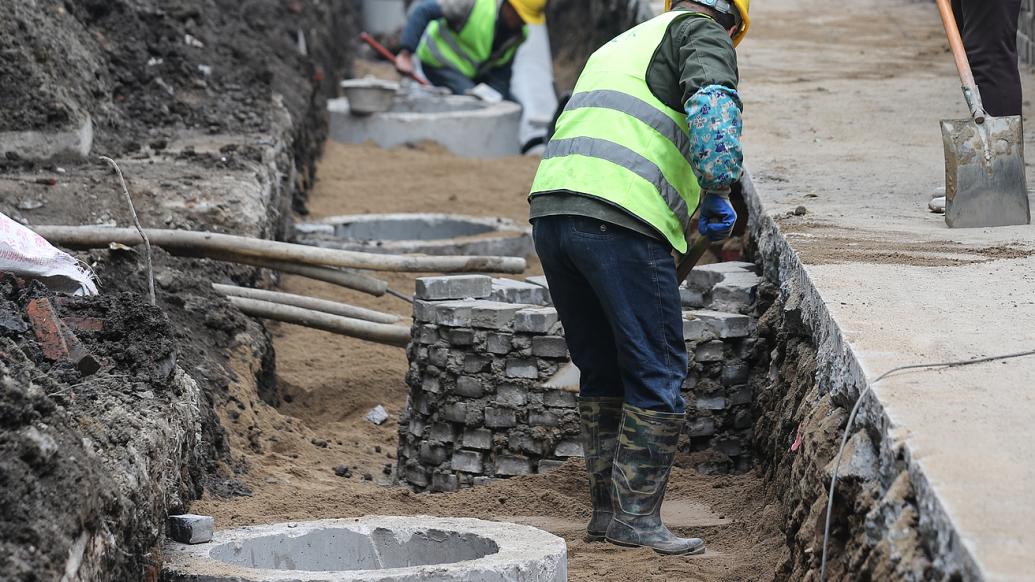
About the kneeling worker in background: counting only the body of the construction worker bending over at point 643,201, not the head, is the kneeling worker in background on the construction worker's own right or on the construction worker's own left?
on the construction worker's own left

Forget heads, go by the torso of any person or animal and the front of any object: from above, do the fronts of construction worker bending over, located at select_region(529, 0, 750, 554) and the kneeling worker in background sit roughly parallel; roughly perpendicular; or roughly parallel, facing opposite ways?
roughly perpendicular

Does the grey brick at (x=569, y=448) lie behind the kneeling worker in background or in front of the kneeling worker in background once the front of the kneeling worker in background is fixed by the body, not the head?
in front

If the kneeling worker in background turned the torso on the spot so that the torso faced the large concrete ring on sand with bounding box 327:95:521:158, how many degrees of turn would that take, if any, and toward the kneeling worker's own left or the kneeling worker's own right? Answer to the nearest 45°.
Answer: approximately 45° to the kneeling worker's own right

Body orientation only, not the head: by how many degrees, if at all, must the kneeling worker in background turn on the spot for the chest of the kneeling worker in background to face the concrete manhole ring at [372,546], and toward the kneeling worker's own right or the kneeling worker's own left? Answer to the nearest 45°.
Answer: approximately 45° to the kneeling worker's own right

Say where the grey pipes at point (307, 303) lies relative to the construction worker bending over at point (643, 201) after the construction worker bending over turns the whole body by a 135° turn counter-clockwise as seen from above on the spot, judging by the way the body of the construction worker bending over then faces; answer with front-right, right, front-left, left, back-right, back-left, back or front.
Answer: front-right

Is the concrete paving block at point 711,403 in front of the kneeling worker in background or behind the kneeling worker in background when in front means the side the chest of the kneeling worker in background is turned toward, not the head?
in front

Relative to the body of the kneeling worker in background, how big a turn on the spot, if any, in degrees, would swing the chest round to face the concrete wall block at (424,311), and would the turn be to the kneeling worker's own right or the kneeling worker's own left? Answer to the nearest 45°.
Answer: approximately 45° to the kneeling worker's own right

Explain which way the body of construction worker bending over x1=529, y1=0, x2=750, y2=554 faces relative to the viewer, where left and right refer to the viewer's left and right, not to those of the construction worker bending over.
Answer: facing away from the viewer and to the right of the viewer

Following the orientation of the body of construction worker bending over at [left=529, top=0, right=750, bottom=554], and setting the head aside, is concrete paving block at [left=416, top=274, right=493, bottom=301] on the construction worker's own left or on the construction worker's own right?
on the construction worker's own left
